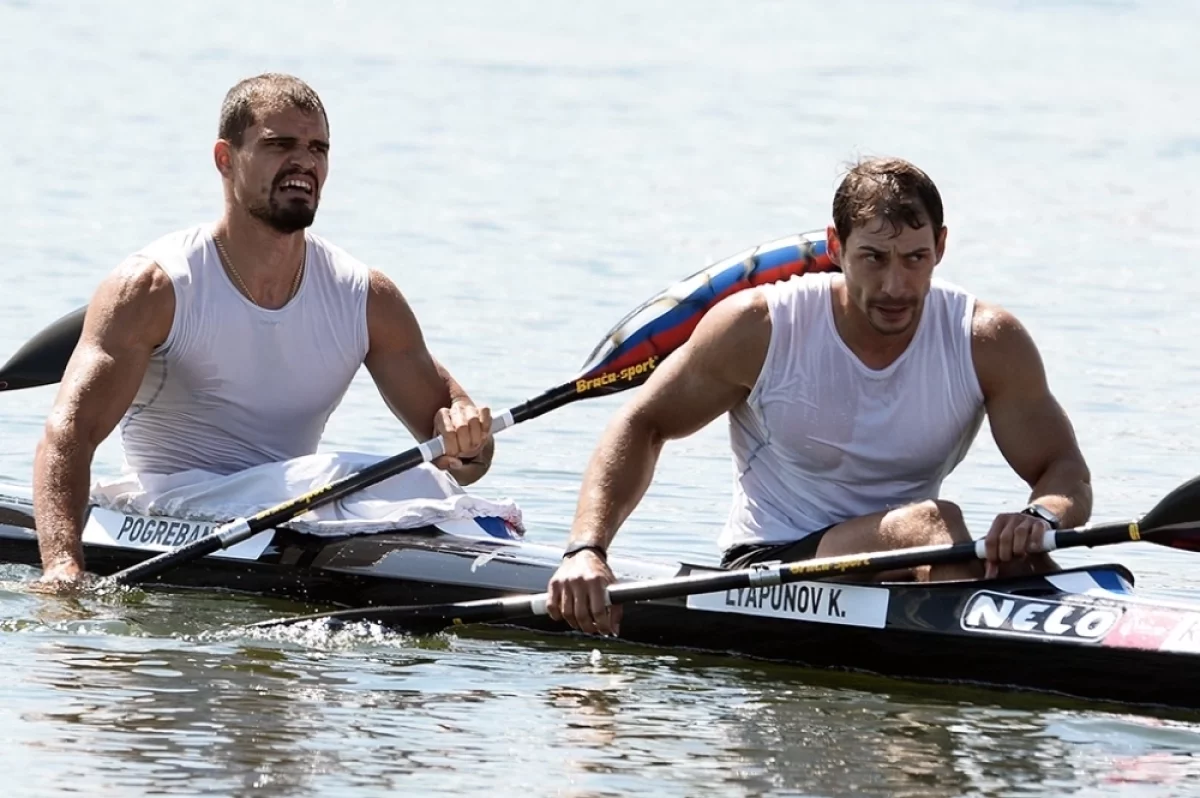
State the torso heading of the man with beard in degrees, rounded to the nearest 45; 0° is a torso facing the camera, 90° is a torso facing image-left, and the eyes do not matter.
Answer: approximately 315°

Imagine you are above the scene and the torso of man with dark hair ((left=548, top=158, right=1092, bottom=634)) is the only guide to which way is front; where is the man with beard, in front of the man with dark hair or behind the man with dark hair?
behind

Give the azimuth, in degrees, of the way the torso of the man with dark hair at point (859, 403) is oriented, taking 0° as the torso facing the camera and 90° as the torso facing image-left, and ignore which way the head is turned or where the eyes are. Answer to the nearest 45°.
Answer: approximately 315°
